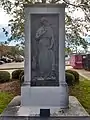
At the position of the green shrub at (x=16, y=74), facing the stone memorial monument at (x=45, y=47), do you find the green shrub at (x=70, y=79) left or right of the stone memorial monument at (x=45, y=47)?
left

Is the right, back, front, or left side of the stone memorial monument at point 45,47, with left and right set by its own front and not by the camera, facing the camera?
front

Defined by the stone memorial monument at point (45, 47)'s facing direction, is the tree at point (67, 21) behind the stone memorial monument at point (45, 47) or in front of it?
behind

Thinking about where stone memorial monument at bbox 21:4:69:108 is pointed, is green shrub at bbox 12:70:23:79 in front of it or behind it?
behind

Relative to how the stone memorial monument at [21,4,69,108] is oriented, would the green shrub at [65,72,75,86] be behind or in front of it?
behind
